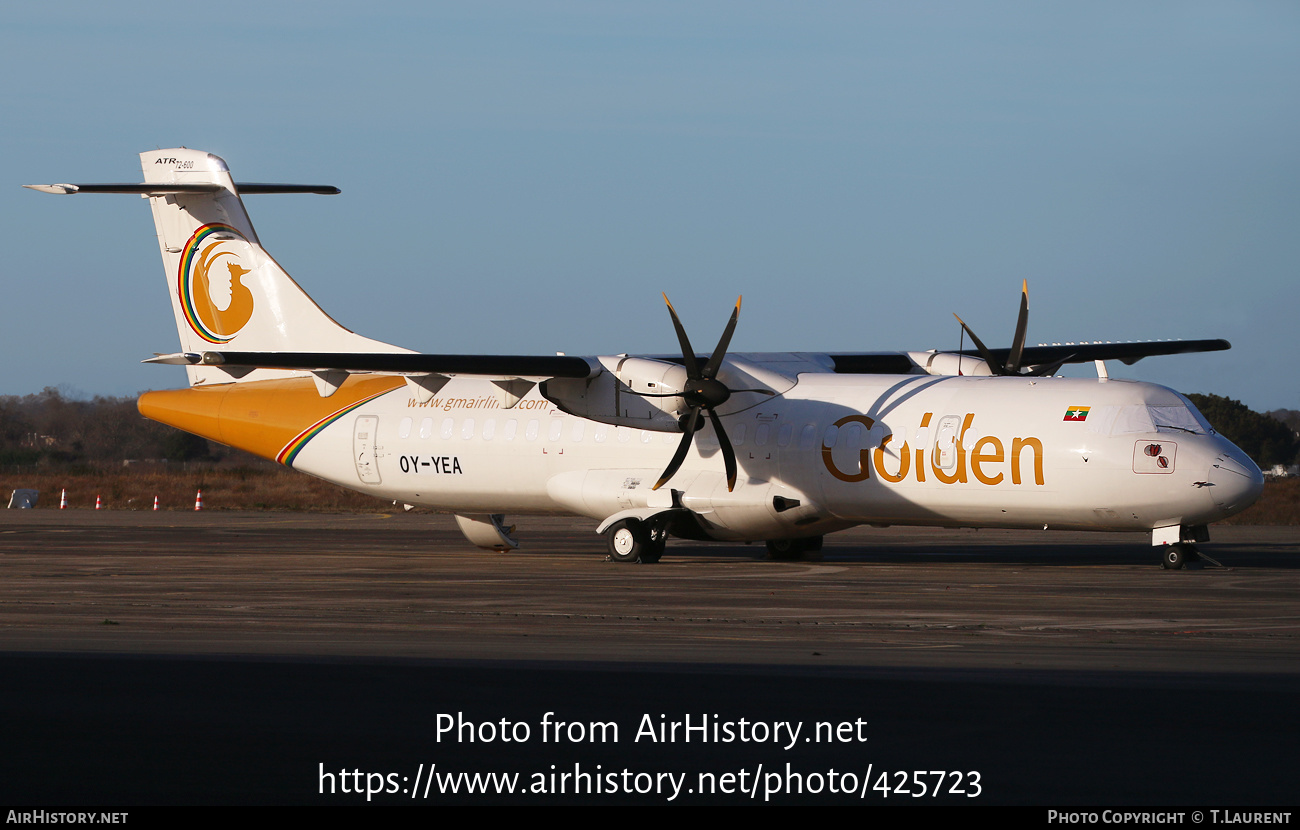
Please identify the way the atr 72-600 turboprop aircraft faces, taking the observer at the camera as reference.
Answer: facing the viewer and to the right of the viewer
